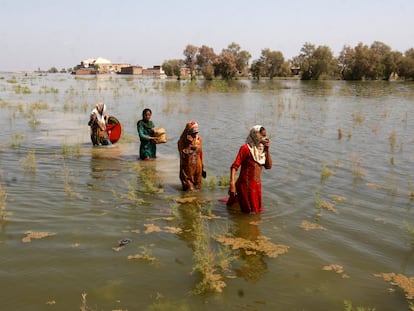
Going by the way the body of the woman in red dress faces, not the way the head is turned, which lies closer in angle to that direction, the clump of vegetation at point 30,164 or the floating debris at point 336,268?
the floating debris

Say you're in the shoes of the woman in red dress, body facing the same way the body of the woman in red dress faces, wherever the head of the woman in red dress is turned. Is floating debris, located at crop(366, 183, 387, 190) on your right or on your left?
on your left

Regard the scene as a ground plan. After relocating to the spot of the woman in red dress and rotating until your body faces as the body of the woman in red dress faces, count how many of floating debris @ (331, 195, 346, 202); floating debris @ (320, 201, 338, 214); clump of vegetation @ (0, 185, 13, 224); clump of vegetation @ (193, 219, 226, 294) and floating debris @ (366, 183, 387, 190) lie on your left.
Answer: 3

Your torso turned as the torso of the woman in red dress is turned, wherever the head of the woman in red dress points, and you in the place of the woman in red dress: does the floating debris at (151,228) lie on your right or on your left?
on your right

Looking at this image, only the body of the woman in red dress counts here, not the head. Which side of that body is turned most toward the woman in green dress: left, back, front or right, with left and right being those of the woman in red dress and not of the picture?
back

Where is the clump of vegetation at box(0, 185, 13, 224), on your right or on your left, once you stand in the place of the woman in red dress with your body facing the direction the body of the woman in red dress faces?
on your right

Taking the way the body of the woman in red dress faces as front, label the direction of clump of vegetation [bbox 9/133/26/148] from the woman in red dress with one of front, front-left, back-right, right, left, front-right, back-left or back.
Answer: back

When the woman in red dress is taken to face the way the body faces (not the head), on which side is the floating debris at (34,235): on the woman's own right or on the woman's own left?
on the woman's own right

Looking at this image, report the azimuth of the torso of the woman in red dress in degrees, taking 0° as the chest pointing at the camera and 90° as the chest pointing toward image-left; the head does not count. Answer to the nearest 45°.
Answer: approximately 315°

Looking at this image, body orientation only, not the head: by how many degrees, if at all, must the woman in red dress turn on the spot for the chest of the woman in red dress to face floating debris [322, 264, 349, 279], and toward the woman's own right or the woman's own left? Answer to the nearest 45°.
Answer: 0° — they already face it

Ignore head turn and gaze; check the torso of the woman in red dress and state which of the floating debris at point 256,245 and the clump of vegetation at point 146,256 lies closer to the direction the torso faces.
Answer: the floating debris

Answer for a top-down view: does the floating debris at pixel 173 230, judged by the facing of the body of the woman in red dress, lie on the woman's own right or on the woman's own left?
on the woman's own right
